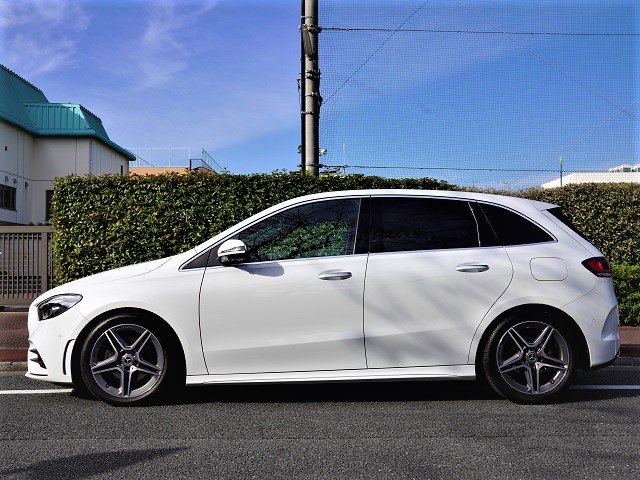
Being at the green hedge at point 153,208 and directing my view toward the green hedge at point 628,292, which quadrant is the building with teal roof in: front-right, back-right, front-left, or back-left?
back-left

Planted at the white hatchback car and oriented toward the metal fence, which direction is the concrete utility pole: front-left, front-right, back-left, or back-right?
front-right

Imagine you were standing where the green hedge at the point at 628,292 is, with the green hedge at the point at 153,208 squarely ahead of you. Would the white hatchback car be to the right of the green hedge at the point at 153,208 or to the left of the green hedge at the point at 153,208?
left

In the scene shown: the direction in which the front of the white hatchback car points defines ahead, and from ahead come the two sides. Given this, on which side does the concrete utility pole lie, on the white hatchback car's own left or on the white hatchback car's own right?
on the white hatchback car's own right

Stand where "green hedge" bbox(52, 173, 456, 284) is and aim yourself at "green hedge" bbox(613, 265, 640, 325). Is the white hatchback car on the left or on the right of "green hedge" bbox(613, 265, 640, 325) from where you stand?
right

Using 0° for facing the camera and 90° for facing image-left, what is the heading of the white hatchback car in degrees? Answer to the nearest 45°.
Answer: approximately 90°

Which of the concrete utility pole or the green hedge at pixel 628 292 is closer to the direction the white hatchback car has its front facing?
the concrete utility pole

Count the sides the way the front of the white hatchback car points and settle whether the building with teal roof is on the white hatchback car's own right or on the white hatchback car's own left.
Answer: on the white hatchback car's own right

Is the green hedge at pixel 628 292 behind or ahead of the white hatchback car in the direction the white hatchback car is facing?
behind

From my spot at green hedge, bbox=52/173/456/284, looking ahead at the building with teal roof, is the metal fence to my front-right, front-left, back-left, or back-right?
front-left

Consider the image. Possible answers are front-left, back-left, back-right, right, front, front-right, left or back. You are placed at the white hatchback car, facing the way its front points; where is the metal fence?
front-right

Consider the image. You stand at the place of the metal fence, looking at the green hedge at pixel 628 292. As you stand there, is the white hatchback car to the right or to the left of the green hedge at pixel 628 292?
right

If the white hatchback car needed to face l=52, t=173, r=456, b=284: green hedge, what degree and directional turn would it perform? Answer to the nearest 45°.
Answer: approximately 45° to its right
